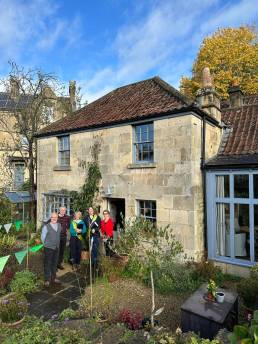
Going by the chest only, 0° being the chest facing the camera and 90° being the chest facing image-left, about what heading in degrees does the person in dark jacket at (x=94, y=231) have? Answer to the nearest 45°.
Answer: approximately 0°

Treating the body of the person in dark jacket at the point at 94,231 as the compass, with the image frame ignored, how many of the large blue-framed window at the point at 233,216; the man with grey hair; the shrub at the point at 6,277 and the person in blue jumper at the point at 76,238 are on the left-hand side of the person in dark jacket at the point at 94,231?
1

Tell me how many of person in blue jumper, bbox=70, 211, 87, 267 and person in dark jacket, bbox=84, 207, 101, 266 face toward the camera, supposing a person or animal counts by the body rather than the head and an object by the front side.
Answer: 2

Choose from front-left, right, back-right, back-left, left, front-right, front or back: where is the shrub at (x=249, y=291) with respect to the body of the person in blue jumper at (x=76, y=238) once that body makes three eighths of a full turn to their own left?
right

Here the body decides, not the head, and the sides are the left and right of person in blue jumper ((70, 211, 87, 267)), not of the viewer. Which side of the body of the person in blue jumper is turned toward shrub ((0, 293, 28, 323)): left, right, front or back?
front

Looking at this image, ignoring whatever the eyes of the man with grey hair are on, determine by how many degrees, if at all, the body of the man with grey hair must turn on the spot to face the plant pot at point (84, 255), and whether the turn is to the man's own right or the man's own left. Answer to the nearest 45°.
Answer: approximately 90° to the man's own left

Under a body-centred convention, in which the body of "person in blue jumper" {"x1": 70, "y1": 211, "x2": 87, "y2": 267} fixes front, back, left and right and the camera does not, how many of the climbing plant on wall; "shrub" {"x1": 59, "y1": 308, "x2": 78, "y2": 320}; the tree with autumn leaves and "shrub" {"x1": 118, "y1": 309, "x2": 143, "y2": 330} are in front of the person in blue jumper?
2

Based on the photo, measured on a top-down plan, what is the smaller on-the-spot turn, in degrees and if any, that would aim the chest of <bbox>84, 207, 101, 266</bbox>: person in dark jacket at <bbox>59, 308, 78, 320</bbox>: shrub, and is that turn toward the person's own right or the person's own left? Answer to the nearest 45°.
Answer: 0° — they already face it

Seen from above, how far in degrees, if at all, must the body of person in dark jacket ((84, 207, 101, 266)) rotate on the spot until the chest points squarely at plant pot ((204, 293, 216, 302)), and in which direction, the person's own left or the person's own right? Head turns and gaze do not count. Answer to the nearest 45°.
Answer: approximately 45° to the person's own left

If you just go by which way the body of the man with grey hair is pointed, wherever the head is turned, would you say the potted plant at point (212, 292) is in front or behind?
in front

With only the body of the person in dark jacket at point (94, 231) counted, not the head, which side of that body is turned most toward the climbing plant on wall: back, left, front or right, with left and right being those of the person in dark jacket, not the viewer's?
back

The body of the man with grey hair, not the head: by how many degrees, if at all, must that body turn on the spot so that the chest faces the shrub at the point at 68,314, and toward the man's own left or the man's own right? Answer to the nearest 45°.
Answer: approximately 45° to the man's own right
